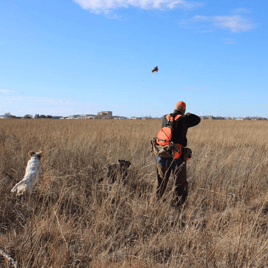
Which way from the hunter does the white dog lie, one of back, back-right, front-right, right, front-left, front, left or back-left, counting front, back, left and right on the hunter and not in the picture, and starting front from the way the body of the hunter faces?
left

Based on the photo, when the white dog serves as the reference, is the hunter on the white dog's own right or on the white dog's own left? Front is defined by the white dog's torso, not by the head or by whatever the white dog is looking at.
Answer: on the white dog's own right

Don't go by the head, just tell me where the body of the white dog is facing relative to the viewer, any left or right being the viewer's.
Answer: facing away from the viewer and to the right of the viewer

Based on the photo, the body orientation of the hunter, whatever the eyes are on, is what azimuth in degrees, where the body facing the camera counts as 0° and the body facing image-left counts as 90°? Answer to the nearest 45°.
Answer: approximately 180°

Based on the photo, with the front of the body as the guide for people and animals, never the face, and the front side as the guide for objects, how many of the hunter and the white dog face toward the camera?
0
